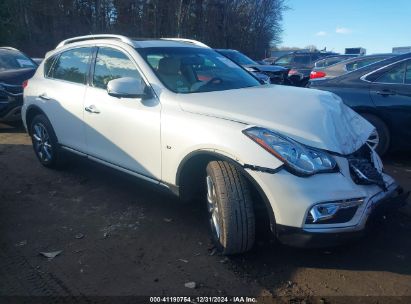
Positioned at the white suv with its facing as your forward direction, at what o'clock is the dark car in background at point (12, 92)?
The dark car in background is roughly at 6 o'clock from the white suv.

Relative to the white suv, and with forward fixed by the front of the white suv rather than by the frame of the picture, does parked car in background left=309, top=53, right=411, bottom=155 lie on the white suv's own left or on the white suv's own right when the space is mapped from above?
on the white suv's own left

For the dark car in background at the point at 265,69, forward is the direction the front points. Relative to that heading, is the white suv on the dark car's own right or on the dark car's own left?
on the dark car's own right

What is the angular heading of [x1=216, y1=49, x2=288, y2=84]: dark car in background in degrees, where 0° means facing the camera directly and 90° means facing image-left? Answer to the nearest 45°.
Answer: approximately 315°

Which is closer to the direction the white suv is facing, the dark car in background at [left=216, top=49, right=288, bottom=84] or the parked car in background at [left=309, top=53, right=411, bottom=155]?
the parked car in background

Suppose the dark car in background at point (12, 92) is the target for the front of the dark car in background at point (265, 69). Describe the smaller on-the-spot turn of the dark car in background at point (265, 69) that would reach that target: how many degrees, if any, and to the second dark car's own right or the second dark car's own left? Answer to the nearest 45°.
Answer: approximately 90° to the second dark car's own right

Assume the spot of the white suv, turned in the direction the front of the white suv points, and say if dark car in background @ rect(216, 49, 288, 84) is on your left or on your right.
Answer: on your left
